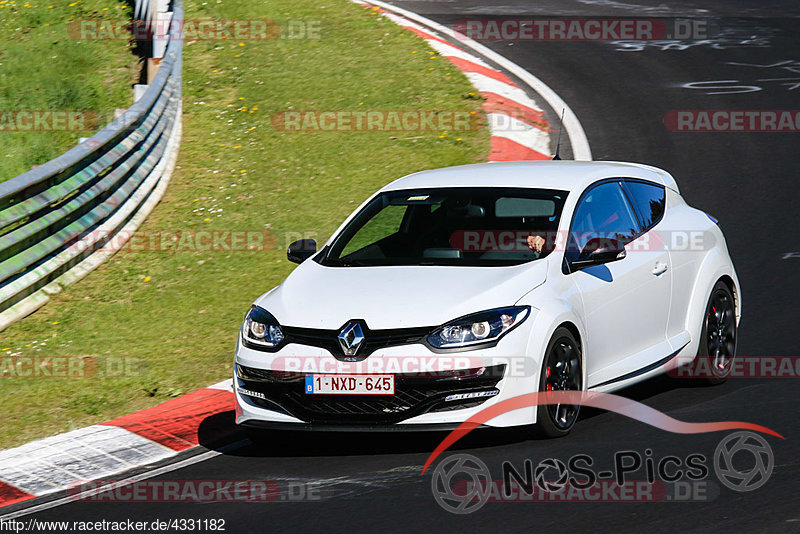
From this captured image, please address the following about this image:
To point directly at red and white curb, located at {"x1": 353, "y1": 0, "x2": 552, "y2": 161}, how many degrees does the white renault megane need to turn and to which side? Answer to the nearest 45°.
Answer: approximately 135° to its right

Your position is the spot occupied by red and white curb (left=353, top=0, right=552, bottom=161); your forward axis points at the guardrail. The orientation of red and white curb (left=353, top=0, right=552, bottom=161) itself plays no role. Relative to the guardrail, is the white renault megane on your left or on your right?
left

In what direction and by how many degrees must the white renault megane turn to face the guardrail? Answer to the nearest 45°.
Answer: approximately 90° to its right

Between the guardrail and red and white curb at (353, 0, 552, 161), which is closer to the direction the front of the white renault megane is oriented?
the guardrail

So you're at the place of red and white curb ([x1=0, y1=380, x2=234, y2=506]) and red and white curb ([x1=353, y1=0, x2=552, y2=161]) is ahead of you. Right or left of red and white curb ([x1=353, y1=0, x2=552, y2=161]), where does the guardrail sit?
left

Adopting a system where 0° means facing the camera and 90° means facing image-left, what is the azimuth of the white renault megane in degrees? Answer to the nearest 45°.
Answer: approximately 45°

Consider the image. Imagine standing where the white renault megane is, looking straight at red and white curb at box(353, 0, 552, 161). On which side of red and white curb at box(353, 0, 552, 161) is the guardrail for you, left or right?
left
